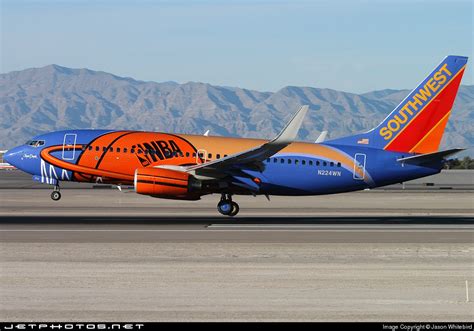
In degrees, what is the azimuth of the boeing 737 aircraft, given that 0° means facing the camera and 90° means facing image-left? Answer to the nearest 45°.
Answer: approximately 90°
